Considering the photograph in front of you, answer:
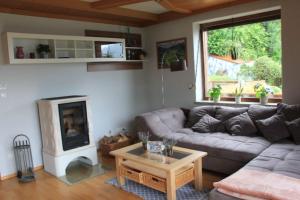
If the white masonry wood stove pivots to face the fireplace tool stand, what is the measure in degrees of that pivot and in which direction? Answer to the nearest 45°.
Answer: approximately 135° to its right

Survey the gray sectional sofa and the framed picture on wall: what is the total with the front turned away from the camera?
0

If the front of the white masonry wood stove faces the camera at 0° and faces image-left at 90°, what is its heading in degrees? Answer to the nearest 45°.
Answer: approximately 315°

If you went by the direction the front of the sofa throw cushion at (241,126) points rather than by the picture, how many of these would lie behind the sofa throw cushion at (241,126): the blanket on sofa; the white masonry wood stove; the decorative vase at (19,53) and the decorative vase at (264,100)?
1

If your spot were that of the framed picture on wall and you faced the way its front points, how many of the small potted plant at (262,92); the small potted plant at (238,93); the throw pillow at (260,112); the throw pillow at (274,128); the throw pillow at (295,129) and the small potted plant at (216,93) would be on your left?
6

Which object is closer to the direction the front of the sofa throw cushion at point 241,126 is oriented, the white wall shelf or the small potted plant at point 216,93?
the white wall shelf

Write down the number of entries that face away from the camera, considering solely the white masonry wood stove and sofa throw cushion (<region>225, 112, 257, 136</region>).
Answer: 0

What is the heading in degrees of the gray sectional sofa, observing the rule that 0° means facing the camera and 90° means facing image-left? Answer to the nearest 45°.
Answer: approximately 45°

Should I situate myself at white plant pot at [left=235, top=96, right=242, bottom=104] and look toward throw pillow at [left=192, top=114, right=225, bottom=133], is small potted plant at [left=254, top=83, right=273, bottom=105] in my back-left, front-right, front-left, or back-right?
back-left
